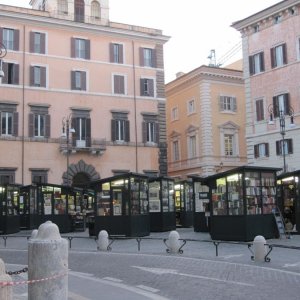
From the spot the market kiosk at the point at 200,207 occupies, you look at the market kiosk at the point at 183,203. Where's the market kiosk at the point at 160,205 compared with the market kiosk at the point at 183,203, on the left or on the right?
left

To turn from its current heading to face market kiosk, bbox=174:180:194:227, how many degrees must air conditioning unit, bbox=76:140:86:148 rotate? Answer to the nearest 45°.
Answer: approximately 45° to its left

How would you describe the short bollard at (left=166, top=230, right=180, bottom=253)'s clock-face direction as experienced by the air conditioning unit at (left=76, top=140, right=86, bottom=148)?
The short bollard is roughly at 12 o'clock from the air conditioning unit.

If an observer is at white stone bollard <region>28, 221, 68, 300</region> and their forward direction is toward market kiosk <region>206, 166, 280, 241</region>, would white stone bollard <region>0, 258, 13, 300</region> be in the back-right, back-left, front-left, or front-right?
back-left

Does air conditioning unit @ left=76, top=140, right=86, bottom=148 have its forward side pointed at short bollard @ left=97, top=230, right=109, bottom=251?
yes

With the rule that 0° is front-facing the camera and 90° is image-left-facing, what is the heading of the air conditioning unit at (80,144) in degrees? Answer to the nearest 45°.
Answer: approximately 0°

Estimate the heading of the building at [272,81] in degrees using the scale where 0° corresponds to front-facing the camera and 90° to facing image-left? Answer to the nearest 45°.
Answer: approximately 45°
